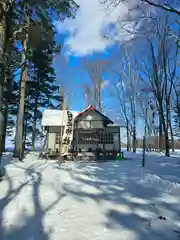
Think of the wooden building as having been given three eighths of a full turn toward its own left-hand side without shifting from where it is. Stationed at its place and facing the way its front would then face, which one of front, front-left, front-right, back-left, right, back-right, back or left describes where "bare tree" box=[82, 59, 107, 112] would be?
front-left

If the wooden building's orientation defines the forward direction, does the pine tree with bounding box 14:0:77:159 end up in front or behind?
in front

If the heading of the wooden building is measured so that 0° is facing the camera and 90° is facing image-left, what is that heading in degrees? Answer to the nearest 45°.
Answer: approximately 0°

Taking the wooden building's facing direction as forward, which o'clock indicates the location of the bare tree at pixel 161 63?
The bare tree is roughly at 9 o'clock from the wooden building.
